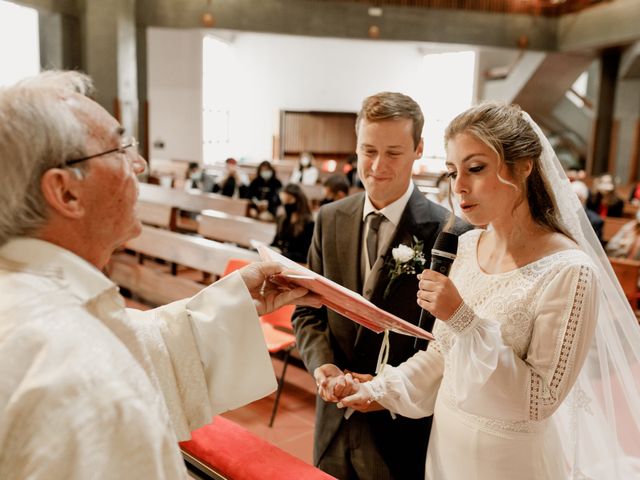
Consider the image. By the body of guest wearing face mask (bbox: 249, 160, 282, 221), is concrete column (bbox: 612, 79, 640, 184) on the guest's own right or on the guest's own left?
on the guest's own left

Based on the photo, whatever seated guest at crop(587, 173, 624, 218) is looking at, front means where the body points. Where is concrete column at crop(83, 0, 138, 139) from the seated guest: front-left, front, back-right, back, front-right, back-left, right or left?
right

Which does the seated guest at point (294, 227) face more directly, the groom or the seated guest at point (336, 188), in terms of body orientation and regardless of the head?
the groom

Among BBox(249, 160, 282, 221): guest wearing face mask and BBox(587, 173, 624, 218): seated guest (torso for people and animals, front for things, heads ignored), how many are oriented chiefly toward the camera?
2

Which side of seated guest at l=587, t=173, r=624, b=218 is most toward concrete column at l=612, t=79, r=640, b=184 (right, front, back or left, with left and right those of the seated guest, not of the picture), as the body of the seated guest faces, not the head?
back

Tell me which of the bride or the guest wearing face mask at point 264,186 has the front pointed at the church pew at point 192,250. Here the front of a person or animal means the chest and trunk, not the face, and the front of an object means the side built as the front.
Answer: the guest wearing face mask

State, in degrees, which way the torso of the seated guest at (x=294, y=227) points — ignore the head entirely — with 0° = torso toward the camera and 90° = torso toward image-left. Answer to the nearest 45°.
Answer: approximately 45°

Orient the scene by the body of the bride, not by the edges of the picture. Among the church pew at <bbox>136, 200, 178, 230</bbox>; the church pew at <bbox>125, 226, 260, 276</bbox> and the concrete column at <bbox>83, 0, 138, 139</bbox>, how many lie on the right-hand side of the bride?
3

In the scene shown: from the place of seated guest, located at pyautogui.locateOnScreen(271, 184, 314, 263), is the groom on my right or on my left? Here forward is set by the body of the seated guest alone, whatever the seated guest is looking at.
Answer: on my left

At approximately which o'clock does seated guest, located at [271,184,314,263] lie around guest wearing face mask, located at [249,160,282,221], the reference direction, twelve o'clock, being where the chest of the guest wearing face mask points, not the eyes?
The seated guest is roughly at 12 o'clock from the guest wearing face mask.

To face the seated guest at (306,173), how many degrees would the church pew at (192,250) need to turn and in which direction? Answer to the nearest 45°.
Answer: approximately 135° to its right

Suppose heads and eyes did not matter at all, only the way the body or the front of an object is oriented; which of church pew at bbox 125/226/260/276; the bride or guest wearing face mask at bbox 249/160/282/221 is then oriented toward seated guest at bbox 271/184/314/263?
the guest wearing face mask
